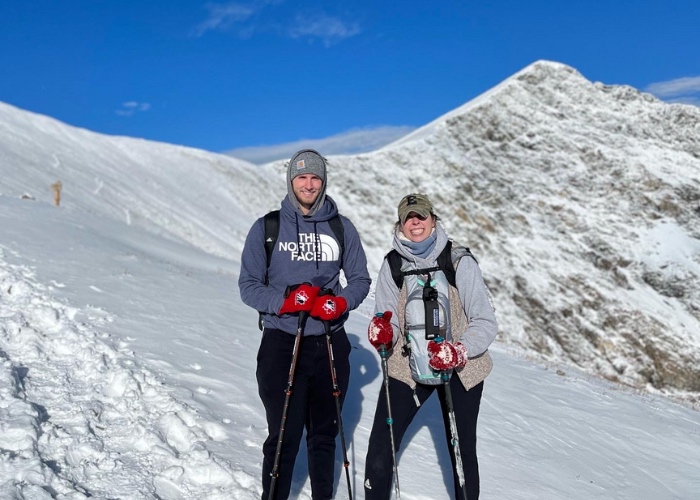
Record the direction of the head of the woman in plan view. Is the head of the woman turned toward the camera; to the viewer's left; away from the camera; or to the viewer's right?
toward the camera

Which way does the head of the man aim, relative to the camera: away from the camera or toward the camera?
toward the camera

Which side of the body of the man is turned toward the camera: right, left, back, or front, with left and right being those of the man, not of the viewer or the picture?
front

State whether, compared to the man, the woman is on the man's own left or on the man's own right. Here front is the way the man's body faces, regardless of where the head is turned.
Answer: on the man's own left
